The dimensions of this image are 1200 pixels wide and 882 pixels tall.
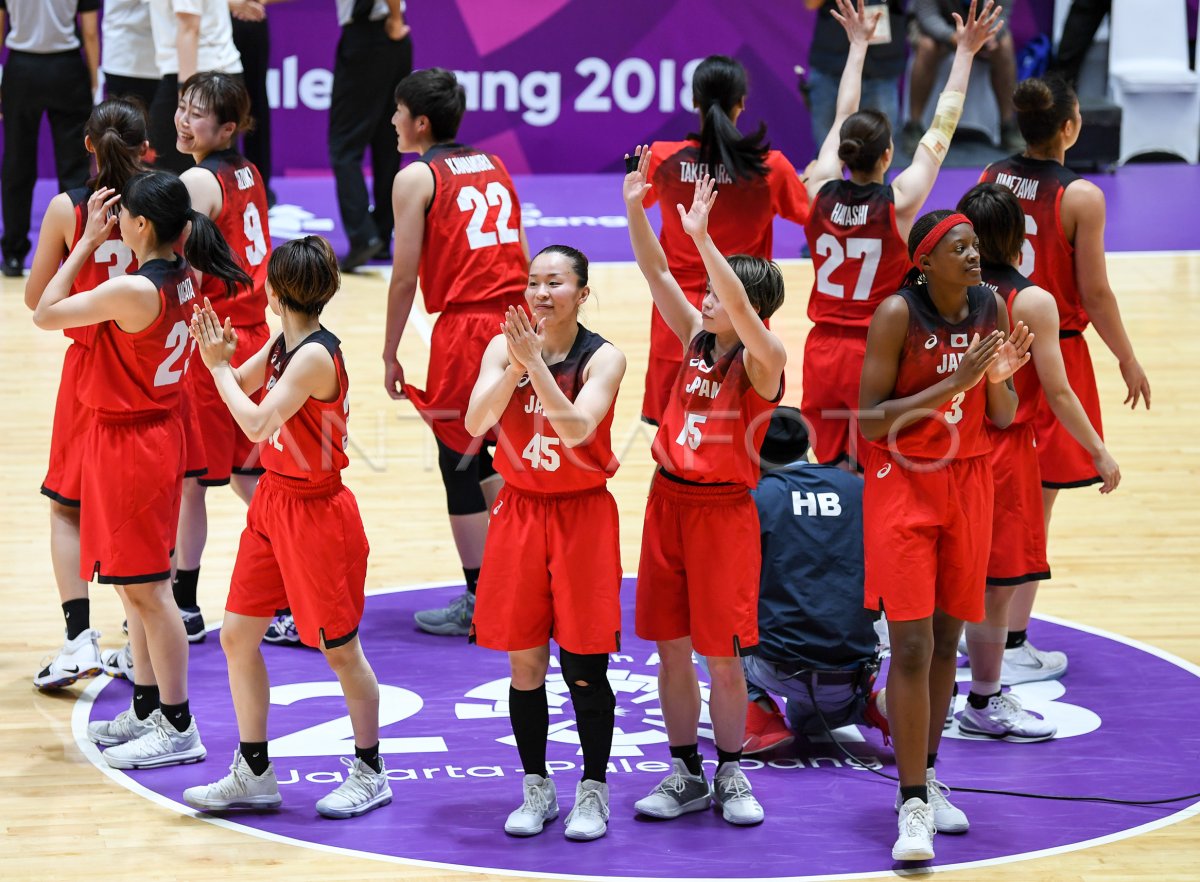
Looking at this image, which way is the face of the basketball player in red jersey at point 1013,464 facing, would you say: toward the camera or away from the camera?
away from the camera

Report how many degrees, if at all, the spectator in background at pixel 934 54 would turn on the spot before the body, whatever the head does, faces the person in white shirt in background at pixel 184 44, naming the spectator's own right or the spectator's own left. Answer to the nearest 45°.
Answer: approximately 45° to the spectator's own right

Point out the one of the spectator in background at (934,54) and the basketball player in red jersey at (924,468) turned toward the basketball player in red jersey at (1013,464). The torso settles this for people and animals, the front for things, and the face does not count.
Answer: the spectator in background

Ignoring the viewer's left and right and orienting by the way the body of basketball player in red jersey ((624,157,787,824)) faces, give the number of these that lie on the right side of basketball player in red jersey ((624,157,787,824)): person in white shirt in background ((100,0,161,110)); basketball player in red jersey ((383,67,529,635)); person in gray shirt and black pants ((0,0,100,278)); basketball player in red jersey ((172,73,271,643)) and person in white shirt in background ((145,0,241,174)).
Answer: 5

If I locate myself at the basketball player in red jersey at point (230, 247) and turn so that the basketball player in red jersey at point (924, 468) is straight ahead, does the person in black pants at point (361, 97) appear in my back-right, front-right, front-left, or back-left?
back-left

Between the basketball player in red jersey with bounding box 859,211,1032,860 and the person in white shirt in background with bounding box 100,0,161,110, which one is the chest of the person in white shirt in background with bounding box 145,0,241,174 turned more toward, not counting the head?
the basketball player in red jersey

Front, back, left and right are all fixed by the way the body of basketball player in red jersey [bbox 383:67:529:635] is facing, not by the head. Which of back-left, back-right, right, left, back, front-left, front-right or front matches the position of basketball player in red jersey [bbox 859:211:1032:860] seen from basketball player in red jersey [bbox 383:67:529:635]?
back

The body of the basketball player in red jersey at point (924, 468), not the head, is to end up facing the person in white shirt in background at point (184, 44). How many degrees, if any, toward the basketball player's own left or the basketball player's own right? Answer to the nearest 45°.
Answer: approximately 180°

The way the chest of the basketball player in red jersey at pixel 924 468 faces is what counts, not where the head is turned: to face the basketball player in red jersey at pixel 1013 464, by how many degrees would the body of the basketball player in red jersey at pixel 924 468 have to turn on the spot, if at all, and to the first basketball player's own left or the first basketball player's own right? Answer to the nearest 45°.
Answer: approximately 135° to the first basketball player's own left

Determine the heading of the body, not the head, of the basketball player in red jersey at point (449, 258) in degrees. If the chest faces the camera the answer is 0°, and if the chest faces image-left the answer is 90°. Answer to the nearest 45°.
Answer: approximately 135°

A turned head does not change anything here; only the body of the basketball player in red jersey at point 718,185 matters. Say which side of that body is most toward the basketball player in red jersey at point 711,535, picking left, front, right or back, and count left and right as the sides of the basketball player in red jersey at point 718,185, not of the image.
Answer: back

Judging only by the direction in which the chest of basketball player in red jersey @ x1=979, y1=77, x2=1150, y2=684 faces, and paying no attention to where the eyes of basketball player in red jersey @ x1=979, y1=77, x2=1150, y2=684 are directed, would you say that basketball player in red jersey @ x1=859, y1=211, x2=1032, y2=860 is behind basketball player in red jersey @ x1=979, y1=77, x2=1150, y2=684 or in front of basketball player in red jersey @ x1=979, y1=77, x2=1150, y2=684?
behind

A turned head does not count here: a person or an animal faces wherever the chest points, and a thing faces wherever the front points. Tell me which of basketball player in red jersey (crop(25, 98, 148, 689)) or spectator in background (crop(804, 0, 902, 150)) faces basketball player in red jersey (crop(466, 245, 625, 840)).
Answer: the spectator in background

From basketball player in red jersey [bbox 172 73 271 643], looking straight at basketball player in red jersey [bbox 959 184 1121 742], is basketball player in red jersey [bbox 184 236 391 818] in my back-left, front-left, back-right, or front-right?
front-right

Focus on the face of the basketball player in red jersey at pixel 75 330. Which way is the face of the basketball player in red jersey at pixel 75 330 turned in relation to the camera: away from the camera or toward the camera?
away from the camera

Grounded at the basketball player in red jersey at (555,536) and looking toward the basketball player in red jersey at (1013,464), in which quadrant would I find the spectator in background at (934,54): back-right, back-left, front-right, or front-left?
front-left

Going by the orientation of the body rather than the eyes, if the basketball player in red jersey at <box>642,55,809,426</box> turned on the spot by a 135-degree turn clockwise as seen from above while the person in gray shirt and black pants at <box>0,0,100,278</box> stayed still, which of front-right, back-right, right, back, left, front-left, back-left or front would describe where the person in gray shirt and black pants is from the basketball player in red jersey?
back
